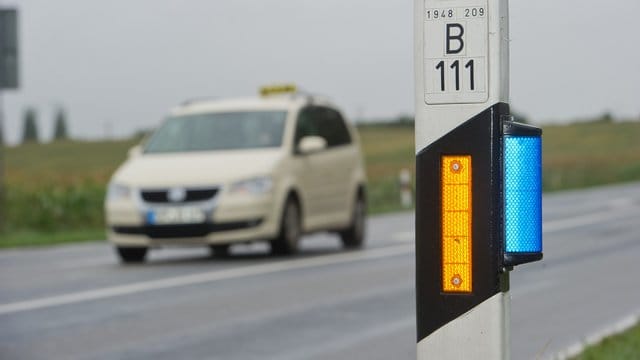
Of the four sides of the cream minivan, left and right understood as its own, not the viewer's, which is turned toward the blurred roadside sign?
right

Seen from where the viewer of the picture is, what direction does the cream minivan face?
facing the viewer and to the left of the viewer
